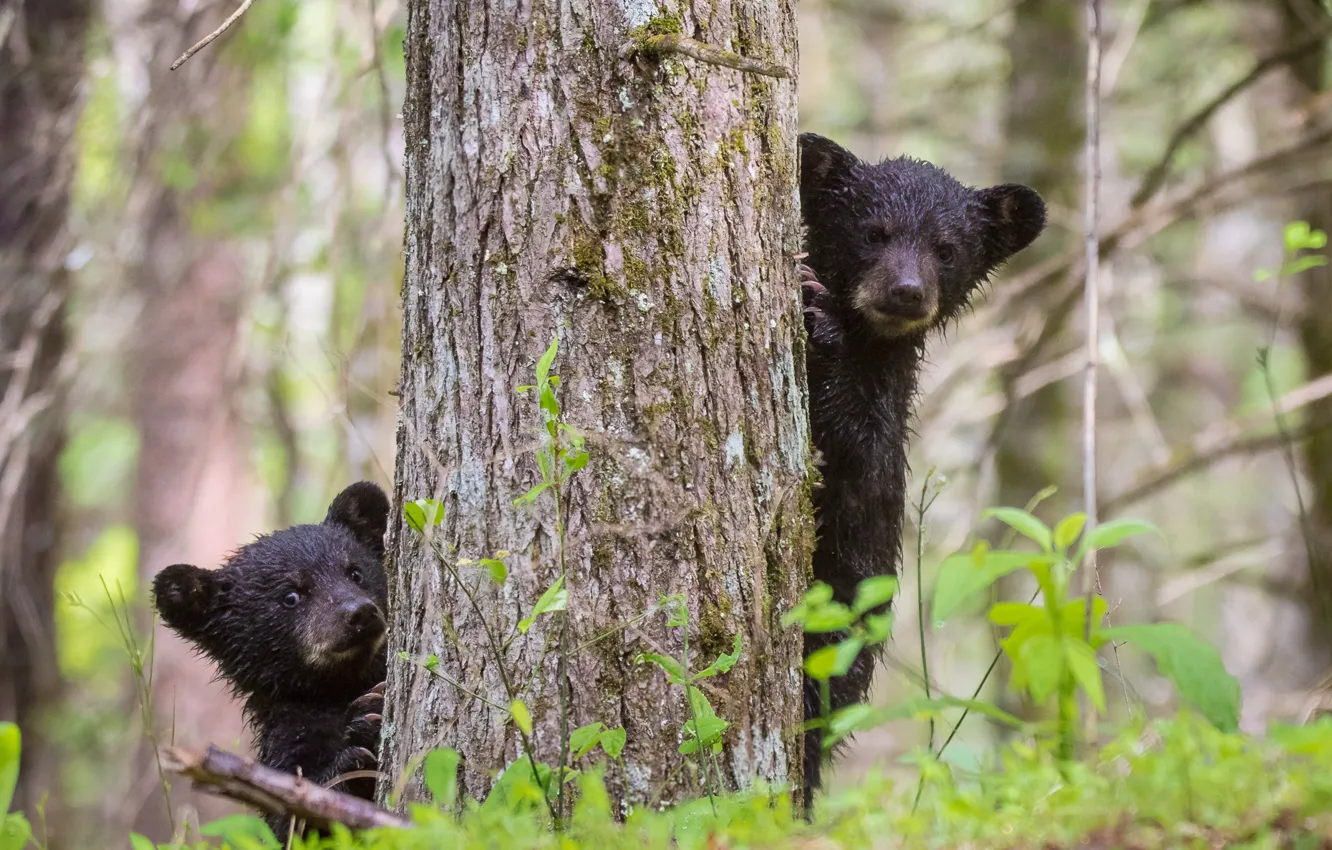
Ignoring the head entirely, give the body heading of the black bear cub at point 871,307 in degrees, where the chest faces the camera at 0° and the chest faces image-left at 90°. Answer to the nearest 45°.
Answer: approximately 0°

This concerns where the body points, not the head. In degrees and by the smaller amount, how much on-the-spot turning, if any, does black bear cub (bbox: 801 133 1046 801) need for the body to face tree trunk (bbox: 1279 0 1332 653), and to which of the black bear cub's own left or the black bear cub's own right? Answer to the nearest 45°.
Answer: approximately 135° to the black bear cub's own left

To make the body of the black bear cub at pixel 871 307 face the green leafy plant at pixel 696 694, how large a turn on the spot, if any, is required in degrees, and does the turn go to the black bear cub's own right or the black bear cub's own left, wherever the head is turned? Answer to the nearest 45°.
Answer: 0° — it already faces it

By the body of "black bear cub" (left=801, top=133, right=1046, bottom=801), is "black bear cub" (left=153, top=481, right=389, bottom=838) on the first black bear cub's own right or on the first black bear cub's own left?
on the first black bear cub's own right

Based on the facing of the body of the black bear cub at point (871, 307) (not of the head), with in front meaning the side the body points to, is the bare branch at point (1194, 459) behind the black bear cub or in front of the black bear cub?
behind
